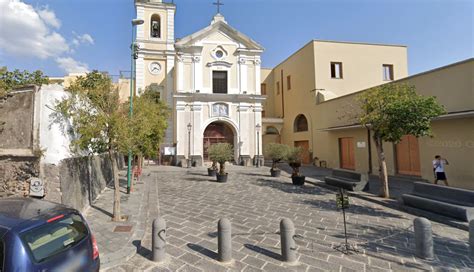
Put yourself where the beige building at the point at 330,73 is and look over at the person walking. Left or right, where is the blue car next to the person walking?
right

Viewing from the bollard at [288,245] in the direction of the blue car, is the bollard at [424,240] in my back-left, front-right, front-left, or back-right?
back-left

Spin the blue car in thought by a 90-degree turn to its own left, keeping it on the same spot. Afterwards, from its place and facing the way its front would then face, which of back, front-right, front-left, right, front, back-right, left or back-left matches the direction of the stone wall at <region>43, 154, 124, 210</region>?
back-right

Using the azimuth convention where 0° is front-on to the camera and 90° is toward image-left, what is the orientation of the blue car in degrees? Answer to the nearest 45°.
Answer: approximately 135°

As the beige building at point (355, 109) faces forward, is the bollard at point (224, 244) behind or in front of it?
in front

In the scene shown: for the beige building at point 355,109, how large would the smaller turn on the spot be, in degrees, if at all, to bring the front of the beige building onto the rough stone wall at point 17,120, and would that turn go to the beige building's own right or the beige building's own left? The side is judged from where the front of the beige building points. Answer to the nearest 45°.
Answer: approximately 45° to the beige building's own left

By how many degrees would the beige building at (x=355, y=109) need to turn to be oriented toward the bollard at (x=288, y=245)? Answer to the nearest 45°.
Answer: approximately 45° to its left

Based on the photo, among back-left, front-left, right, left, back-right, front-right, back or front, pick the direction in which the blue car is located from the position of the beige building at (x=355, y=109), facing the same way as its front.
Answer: front-left

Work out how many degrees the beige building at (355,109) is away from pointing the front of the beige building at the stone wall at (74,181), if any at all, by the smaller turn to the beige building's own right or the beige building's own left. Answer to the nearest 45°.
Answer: approximately 45° to the beige building's own left

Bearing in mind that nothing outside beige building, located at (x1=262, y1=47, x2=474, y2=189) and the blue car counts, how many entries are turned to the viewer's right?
0

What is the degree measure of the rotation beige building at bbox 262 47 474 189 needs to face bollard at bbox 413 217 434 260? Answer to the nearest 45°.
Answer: approximately 45° to its left
